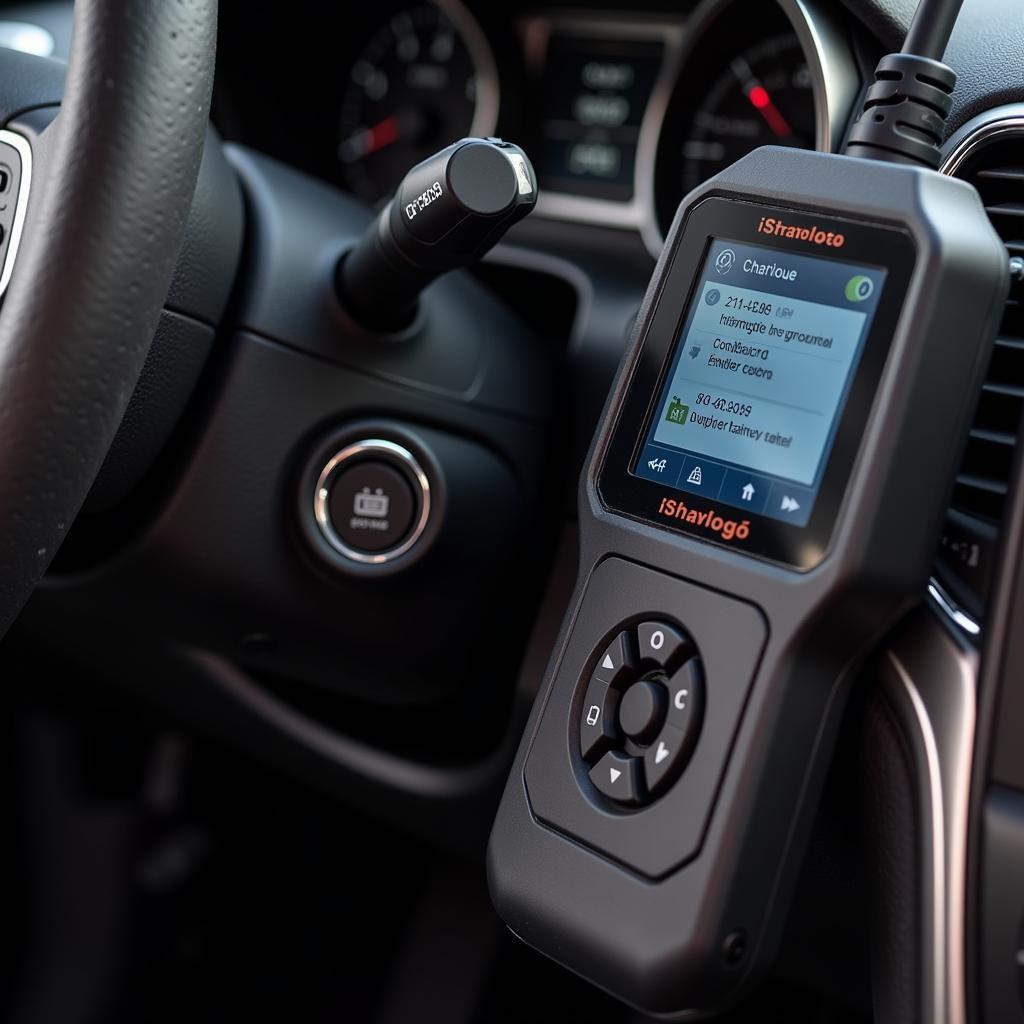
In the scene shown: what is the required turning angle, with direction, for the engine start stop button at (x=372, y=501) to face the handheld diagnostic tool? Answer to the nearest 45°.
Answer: approximately 45° to its left

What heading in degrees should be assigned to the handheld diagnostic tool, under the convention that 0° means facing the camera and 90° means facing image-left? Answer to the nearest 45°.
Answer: approximately 45°

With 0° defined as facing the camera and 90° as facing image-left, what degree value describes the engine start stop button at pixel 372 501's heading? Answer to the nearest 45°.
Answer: approximately 0°

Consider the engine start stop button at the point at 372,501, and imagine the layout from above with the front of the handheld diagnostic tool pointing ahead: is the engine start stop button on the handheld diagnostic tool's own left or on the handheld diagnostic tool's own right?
on the handheld diagnostic tool's own right
